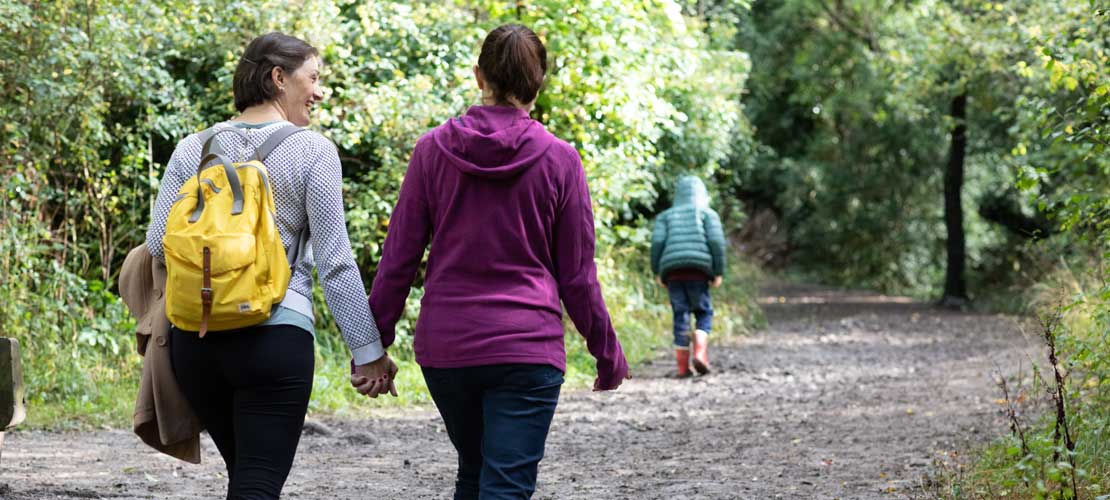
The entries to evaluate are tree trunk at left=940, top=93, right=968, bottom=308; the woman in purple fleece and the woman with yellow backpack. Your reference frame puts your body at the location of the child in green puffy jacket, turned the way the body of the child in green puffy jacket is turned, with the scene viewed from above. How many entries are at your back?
2

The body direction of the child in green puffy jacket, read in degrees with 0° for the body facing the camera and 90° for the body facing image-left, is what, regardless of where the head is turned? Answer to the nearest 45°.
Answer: approximately 180°

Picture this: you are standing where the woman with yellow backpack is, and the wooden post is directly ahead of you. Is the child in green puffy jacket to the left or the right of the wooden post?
right

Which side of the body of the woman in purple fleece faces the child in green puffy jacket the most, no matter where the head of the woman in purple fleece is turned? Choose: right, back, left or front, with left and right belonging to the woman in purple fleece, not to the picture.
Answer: front

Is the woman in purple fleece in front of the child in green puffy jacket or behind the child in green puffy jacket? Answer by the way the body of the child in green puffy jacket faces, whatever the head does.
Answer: behind

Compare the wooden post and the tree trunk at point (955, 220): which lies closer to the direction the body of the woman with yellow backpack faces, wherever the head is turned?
the tree trunk

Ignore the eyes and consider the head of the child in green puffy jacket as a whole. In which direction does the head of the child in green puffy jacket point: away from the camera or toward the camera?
away from the camera

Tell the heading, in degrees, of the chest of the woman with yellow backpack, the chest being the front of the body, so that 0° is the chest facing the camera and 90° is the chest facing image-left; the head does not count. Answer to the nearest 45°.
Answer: approximately 225°

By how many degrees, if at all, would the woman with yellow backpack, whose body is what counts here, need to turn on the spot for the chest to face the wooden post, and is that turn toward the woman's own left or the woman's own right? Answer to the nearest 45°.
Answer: approximately 90° to the woman's own left

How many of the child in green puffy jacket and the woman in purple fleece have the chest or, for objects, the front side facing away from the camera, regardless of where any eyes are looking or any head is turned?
2

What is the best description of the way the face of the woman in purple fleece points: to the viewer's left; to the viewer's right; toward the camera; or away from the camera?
away from the camera

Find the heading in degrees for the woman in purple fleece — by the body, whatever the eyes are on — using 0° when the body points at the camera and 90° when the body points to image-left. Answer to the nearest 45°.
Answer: approximately 180°

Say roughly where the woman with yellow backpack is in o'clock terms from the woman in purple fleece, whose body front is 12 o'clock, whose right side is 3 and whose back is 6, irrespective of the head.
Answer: The woman with yellow backpack is roughly at 9 o'clock from the woman in purple fleece.

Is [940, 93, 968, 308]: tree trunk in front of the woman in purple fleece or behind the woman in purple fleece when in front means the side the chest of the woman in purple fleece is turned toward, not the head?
in front

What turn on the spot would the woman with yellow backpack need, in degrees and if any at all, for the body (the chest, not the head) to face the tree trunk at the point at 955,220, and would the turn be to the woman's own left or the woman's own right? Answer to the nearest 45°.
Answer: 0° — they already face it
